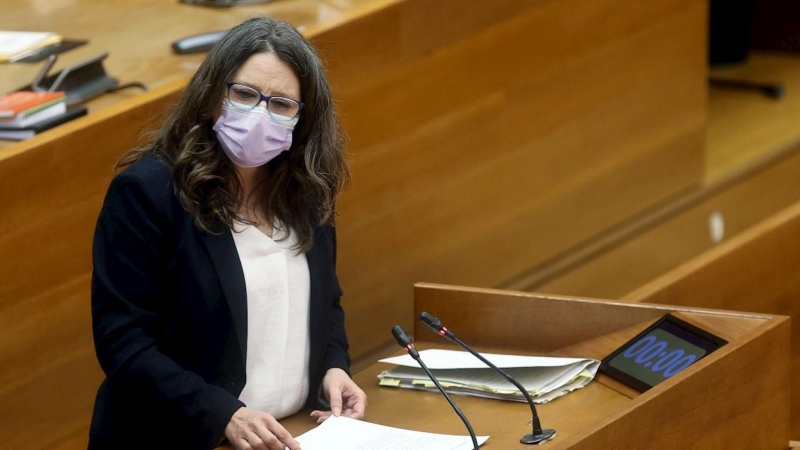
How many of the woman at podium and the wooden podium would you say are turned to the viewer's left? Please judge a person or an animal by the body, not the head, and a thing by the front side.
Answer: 0

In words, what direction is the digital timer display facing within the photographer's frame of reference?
facing the viewer and to the left of the viewer

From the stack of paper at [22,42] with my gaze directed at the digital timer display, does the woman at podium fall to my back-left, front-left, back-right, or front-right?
front-right

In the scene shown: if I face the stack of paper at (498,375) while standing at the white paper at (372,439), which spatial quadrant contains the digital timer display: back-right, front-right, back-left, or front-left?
front-right

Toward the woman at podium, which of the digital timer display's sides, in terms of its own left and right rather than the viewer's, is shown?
front

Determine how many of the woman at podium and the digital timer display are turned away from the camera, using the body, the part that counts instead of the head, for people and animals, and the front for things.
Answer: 0

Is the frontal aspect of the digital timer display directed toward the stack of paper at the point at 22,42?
no
